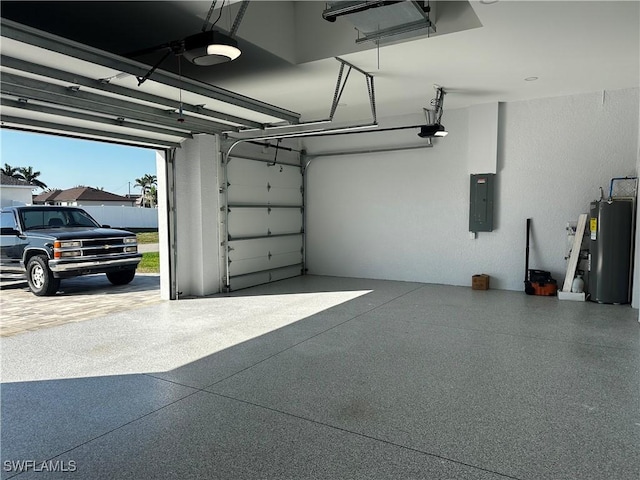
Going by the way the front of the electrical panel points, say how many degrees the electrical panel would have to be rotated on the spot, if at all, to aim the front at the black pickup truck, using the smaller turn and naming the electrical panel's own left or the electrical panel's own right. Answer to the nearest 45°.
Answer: approximately 90° to the electrical panel's own right

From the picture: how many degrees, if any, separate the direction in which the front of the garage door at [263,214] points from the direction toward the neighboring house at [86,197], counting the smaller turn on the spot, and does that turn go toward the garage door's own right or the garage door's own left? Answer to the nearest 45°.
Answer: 0° — it already faces it

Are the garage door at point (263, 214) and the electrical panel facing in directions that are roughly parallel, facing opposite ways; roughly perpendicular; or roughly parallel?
roughly perpendicular

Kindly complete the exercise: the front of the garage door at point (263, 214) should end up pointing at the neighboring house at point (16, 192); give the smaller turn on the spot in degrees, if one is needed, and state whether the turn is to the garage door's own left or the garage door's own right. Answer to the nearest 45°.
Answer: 0° — it already faces it

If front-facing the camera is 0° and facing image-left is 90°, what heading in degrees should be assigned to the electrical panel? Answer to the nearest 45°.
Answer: approximately 0°

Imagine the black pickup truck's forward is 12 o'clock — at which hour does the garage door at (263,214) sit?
The garage door is roughly at 11 o'clock from the black pickup truck.

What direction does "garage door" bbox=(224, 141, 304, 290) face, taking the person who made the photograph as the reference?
facing away from the viewer and to the left of the viewer

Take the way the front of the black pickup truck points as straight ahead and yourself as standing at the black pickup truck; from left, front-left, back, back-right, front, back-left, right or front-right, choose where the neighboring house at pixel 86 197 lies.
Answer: back-left

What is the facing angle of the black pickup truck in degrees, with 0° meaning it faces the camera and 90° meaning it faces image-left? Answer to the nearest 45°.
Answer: approximately 315°

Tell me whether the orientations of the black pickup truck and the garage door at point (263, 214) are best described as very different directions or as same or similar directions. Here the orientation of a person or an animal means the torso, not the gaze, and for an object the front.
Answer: very different directions

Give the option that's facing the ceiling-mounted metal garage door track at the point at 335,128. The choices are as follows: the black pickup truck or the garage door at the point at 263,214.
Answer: the black pickup truck

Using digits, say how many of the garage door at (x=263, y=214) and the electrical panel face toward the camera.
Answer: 1

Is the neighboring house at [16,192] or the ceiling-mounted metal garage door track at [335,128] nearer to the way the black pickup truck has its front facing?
the ceiling-mounted metal garage door track

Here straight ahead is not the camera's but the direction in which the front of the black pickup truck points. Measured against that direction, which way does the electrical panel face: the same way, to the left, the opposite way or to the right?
to the right
